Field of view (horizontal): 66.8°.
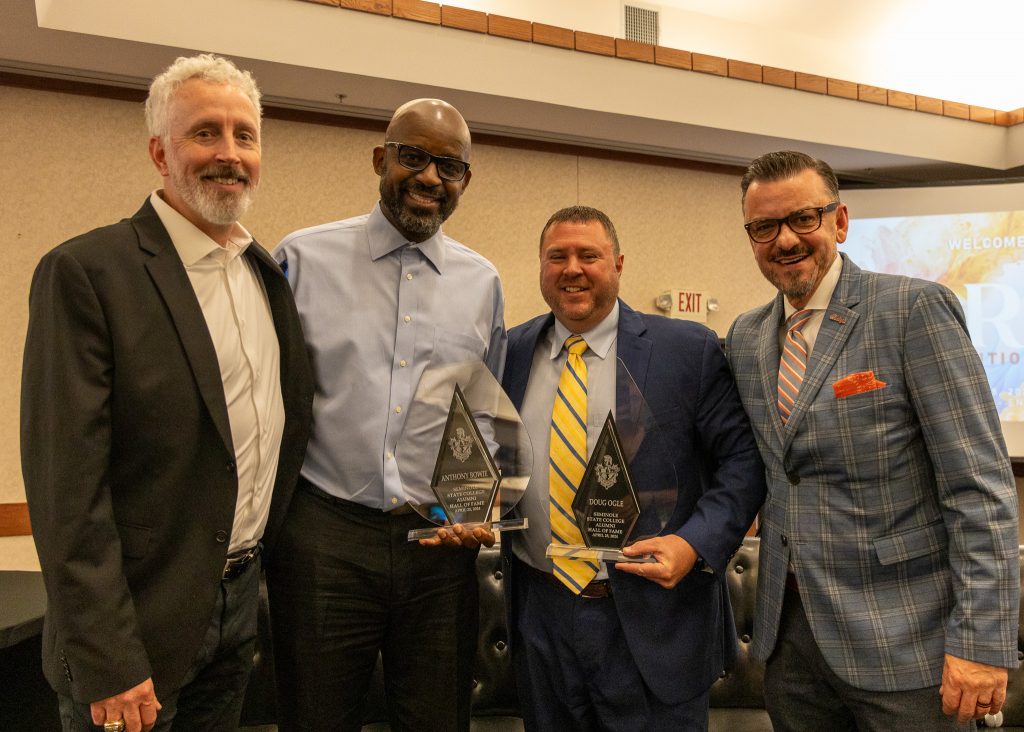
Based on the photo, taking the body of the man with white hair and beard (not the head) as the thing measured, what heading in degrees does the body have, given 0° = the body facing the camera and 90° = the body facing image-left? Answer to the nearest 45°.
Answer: approximately 315°

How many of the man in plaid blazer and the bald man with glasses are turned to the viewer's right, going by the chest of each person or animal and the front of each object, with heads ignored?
0

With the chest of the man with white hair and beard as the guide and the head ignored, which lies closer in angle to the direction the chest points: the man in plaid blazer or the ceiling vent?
the man in plaid blazer

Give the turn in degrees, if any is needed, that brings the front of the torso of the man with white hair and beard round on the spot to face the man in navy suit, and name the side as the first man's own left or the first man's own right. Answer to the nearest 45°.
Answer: approximately 45° to the first man's own left

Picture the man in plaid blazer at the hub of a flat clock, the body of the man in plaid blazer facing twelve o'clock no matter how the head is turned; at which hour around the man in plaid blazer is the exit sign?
The exit sign is roughly at 4 o'clock from the man in plaid blazer.

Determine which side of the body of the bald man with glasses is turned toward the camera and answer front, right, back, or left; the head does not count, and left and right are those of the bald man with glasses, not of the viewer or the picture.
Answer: front

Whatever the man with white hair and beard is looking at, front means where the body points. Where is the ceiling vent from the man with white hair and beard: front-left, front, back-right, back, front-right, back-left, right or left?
left

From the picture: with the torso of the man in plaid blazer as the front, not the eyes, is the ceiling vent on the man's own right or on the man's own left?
on the man's own right

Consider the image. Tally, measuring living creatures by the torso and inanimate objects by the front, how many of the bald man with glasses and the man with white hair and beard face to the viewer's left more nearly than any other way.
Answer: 0
